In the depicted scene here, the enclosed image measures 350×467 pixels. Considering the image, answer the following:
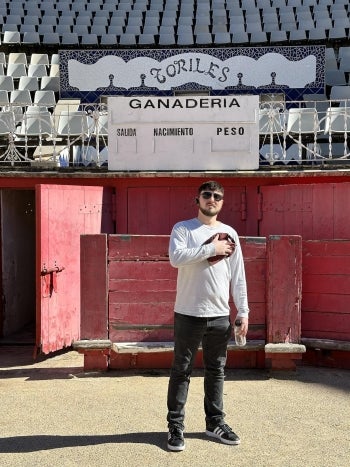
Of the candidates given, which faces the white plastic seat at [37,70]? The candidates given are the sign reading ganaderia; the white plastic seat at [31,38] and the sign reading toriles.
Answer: the white plastic seat at [31,38]

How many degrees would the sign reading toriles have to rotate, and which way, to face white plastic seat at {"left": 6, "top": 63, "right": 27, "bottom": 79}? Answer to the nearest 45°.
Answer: approximately 90° to its right

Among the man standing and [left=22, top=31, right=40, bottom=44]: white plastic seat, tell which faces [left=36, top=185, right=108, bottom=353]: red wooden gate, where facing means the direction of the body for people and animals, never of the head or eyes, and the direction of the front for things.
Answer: the white plastic seat

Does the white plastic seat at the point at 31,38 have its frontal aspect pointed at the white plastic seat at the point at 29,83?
yes

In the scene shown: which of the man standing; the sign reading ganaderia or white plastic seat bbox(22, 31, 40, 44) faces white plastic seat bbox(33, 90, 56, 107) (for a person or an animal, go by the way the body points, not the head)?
white plastic seat bbox(22, 31, 40, 44)

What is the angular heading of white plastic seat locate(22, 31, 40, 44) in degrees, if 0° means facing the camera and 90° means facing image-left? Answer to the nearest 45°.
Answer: approximately 0°
